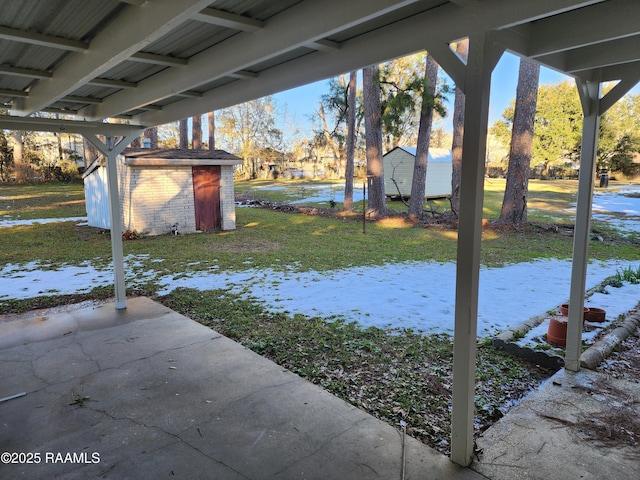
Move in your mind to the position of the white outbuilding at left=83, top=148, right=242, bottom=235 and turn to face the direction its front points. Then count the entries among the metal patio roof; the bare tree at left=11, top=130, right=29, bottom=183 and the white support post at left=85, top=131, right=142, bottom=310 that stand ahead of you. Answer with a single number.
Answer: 2

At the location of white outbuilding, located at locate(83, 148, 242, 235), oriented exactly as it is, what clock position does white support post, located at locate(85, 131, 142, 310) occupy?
The white support post is roughly at 12 o'clock from the white outbuilding.

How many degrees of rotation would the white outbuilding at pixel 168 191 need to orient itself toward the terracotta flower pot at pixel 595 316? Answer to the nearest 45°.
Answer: approximately 45° to its left

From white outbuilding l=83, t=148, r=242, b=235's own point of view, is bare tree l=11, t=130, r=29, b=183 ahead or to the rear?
to the rear

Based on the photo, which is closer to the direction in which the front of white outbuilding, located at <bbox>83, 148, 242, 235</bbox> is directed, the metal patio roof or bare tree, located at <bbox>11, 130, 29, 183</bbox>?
the metal patio roof

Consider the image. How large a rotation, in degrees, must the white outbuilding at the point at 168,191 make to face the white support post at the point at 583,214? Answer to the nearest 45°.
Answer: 0° — it already faces it

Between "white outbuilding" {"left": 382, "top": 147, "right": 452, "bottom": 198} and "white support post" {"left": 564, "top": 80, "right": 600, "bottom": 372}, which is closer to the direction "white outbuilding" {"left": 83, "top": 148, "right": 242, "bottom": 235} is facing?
the white support post

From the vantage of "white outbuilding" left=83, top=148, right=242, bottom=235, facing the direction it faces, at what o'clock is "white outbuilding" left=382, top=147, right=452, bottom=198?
"white outbuilding" left=382, top=147, right=452, bottom=198 is roughly at 8 o'clock from "white outbuilding" left=83, top=148, right=242, bottom=235.

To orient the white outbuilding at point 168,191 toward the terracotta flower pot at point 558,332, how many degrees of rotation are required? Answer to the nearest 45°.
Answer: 0° — it already faces it

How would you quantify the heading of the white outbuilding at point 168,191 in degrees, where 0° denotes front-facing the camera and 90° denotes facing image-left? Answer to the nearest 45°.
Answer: approximately 0°
